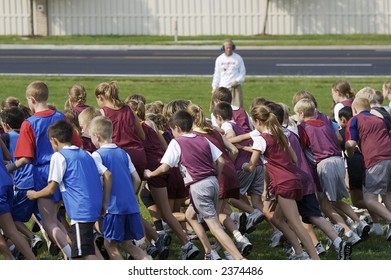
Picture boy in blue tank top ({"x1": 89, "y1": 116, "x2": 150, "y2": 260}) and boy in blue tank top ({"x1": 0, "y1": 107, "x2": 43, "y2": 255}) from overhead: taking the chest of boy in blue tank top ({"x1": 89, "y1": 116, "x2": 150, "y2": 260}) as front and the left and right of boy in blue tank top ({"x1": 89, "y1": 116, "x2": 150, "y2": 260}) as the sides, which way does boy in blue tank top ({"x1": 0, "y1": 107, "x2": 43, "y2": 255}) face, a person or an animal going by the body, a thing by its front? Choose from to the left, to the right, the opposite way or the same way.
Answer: the same way

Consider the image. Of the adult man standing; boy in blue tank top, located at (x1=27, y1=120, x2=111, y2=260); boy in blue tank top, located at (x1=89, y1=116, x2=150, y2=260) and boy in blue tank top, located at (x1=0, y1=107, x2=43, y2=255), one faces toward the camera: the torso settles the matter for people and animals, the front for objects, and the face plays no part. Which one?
the adult man standing

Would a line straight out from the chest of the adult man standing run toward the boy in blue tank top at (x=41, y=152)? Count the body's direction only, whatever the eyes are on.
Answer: yes

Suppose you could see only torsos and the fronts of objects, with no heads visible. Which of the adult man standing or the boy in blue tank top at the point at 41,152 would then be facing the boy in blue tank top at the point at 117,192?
the adult man standing

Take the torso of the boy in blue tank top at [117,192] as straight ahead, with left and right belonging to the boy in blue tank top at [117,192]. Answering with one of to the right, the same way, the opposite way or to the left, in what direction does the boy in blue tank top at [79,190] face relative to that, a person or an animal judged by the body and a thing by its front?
the same way

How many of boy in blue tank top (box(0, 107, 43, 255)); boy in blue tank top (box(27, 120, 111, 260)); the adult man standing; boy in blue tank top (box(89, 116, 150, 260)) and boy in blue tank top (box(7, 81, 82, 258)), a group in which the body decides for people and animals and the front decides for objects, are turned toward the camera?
1

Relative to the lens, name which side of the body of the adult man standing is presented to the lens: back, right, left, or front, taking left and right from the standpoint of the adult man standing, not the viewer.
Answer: front

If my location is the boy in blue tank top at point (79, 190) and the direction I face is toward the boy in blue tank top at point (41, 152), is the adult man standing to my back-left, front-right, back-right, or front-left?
front-right

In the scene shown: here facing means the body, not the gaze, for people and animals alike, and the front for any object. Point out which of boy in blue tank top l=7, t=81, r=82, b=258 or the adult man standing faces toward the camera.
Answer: the adult man standing

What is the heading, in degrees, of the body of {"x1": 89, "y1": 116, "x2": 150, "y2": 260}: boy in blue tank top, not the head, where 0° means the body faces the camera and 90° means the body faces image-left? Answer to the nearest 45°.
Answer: approximately 135°

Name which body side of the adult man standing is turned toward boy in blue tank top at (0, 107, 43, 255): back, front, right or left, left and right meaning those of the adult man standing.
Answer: front

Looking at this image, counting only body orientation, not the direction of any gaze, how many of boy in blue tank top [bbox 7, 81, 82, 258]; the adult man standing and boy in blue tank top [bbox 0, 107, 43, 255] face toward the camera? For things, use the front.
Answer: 1

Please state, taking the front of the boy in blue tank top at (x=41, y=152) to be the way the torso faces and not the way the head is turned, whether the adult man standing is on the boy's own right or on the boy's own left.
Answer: on the boy's own right

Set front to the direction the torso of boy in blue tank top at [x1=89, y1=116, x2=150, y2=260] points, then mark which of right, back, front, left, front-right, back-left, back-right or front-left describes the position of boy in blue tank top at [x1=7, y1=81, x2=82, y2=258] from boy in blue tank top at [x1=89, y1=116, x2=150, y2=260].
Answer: front

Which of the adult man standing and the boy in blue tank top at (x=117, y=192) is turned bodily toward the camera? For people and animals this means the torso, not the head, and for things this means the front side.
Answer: the adult man standing

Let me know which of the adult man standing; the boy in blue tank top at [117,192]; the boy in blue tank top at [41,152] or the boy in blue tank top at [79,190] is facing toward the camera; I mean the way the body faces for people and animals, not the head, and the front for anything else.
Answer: the adult man standing

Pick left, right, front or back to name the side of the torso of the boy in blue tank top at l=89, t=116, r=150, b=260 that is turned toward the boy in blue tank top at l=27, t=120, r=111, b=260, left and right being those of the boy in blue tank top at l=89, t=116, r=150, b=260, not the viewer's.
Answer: left

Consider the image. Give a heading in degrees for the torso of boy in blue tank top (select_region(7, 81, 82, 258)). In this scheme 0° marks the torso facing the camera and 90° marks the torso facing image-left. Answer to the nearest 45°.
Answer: approximately 135°
